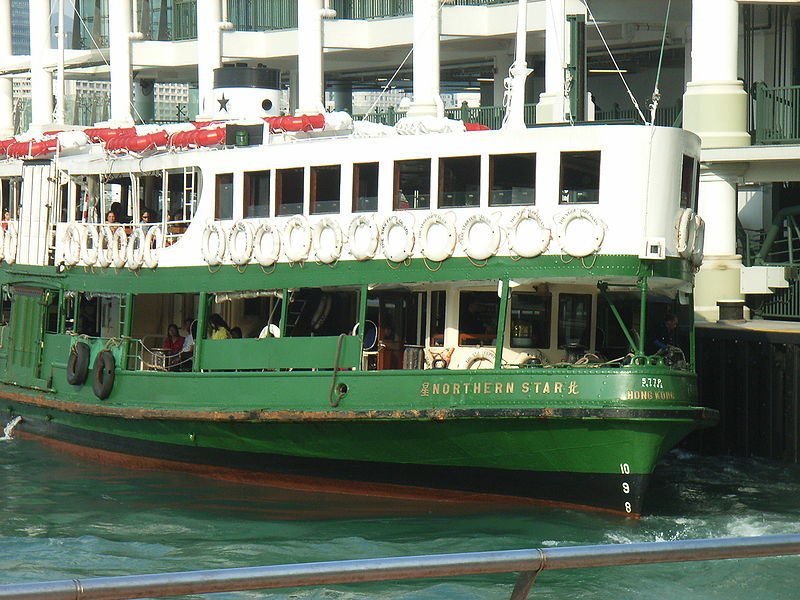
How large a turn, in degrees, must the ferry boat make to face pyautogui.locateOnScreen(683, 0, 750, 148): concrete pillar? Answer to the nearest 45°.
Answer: approximately 90° to its left

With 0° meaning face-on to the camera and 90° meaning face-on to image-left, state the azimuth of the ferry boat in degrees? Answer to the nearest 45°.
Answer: approximately 315°

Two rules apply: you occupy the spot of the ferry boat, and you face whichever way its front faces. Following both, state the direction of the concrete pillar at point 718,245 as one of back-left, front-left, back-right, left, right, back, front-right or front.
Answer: left

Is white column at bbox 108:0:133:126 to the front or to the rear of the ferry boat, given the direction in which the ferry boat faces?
to the rear

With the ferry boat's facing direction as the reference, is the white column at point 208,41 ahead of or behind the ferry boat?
behind

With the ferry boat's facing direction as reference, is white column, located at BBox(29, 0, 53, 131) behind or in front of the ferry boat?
behind

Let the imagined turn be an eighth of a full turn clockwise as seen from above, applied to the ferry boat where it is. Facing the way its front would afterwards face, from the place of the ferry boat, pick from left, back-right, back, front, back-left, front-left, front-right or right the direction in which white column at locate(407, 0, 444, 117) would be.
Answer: back

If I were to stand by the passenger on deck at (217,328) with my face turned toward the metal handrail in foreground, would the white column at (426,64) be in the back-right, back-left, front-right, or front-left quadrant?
back-left

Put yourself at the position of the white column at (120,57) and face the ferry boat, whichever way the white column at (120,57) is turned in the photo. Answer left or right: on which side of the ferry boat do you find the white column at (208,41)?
left

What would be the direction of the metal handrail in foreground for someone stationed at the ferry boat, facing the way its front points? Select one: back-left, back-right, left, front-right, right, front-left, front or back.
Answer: front-right
